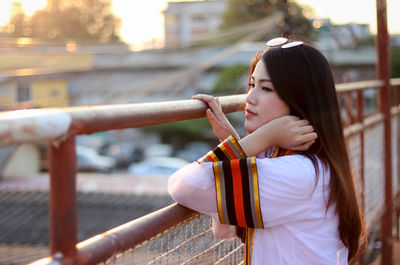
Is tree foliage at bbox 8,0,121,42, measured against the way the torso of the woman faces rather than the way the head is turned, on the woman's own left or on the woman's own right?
on the woman's own right

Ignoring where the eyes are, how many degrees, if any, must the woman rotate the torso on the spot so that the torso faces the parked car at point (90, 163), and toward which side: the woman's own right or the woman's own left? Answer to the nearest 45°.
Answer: approximately 90° to the woman's own right

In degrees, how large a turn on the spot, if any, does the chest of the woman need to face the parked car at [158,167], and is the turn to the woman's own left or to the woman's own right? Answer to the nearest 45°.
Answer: approximately 90° to the woman's own right

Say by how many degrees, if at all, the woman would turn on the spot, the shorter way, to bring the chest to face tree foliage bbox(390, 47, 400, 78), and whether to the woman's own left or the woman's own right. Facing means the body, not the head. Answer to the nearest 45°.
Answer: approximately 90° to the woman's own right

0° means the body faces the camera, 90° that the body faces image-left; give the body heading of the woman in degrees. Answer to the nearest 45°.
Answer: approximately 90°
